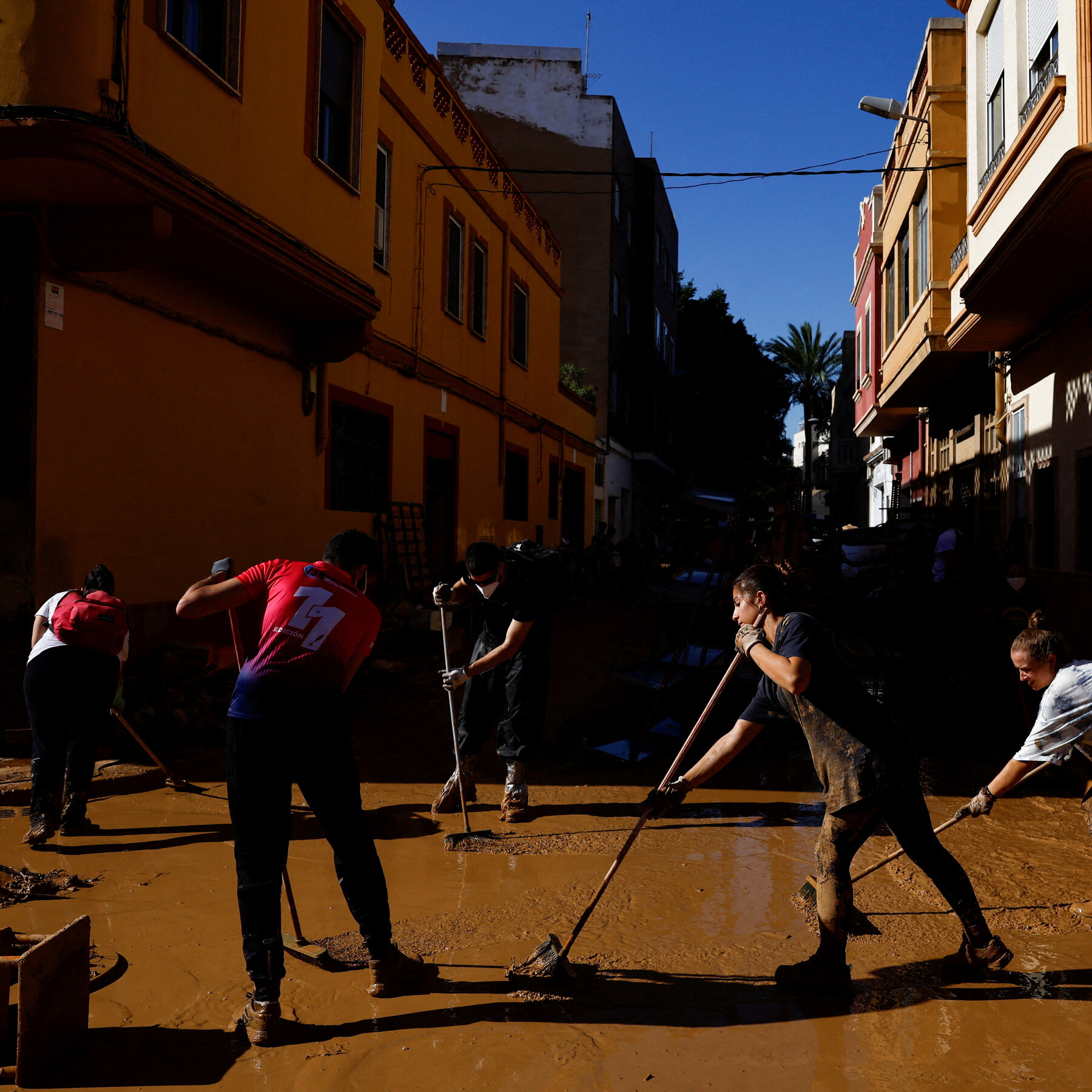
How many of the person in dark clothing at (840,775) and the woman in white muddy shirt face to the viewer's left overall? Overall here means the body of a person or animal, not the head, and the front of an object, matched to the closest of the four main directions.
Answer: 2

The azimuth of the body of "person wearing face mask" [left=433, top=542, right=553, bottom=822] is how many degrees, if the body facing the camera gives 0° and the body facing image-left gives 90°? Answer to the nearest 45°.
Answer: approximately 45°

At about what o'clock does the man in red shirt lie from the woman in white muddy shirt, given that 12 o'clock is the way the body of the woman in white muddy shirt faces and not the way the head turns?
The man in red shirt is roughly at 11 o'clock from the woman in white muddy shirt.

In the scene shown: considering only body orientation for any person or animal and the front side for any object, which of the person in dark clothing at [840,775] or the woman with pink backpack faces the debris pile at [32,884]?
the person in dark clothing

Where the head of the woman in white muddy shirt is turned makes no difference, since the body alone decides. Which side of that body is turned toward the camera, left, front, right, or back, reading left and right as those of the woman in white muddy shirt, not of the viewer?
left

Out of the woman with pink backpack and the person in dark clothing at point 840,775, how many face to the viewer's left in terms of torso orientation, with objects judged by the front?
1

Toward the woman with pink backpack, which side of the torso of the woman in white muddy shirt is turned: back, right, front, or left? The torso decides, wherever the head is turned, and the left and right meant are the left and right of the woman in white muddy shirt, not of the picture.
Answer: front

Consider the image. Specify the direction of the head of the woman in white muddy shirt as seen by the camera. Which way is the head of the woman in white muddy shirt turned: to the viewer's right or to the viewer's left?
to the viewer's left

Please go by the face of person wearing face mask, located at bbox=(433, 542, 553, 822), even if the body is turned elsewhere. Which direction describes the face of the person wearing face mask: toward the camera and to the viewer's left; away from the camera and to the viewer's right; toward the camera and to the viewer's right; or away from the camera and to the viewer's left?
toward the camera and to the viewer's left

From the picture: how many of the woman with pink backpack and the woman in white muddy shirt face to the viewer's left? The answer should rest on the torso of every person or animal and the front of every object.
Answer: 1

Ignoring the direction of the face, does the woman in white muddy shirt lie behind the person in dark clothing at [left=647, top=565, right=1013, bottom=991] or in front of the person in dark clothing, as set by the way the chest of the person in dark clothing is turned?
behind

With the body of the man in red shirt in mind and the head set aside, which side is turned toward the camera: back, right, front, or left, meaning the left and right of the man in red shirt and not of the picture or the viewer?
back

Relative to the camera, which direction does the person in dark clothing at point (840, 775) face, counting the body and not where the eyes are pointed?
to the viewer's left

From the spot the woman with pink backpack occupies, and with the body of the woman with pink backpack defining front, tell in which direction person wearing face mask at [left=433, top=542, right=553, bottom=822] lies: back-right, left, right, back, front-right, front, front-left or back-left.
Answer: right

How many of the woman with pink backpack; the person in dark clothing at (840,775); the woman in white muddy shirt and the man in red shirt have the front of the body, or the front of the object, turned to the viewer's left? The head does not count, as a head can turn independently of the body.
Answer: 2

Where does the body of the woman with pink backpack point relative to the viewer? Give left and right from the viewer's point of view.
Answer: facing away from the viewer
